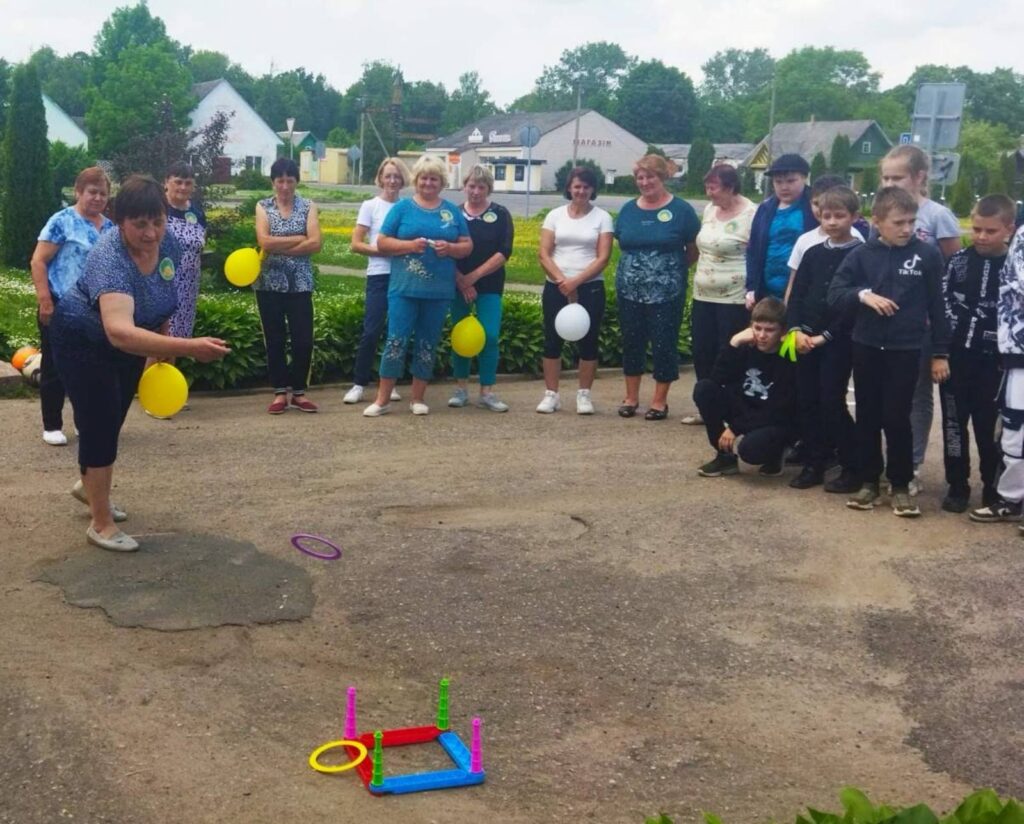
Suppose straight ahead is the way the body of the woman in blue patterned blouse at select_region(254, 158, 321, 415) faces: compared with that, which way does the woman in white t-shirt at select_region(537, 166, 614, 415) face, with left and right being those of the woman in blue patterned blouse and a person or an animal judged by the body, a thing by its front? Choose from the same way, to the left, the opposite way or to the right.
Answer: the same way

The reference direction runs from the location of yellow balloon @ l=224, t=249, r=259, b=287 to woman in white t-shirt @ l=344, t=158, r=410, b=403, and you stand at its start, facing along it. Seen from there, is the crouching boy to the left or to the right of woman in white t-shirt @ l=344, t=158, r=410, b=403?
right

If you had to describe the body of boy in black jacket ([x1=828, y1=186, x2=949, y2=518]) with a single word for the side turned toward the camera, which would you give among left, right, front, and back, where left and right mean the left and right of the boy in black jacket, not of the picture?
front

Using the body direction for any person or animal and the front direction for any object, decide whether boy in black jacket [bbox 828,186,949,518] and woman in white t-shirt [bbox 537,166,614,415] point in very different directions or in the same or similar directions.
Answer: same or similar directions

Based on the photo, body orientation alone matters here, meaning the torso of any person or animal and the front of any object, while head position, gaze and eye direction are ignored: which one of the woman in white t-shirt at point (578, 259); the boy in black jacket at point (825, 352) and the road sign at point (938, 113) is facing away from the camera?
the road sign

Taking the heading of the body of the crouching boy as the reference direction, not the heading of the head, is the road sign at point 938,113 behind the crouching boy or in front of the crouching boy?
behind

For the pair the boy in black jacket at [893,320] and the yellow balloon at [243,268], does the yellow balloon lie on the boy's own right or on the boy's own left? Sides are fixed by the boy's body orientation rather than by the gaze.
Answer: on the boy's own right

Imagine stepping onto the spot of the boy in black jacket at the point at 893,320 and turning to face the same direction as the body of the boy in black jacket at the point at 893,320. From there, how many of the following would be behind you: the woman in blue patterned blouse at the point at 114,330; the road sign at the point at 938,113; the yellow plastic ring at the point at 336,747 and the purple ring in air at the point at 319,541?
1

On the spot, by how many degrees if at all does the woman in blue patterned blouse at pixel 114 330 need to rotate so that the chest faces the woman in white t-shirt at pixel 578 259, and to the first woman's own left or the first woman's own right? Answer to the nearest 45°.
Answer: approximately 90° to the first woman's own left

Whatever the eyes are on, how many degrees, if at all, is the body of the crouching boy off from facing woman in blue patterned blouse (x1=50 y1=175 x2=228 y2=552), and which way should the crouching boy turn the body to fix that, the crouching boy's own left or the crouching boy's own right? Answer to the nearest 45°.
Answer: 0° — they already face them

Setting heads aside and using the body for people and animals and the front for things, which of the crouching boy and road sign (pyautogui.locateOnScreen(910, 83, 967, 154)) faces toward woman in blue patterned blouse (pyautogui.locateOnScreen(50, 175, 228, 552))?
the crouching boy

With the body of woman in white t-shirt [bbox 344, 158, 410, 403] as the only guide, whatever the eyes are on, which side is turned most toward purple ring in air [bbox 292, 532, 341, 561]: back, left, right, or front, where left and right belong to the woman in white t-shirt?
front

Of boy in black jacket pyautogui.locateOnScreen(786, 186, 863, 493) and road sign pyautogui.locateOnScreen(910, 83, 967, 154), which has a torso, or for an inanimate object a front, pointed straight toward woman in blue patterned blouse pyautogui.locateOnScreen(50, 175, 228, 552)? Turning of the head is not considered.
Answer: the boy in black jacket

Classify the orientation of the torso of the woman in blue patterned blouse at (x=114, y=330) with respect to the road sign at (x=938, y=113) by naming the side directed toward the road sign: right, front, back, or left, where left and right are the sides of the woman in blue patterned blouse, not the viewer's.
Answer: left

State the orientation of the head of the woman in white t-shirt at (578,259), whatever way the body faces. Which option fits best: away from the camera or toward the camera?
toward the camera

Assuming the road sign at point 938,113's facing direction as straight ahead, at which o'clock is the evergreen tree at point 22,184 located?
The evergreen tree is roughly at 9 o'clock from the road sign.

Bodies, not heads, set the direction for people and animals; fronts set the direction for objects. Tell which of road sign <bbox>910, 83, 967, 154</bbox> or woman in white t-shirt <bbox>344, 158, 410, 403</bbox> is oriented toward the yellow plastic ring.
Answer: the woman in white t-shirt

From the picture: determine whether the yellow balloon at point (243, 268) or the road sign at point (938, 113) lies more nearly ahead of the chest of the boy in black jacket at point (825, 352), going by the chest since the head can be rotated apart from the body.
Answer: the yellow balloon

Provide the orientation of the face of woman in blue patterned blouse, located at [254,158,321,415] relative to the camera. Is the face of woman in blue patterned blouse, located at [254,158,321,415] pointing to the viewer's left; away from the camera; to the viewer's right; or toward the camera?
toward the camera

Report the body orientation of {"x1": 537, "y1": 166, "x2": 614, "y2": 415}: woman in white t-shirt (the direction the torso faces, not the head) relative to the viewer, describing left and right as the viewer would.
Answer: facing the viewer
